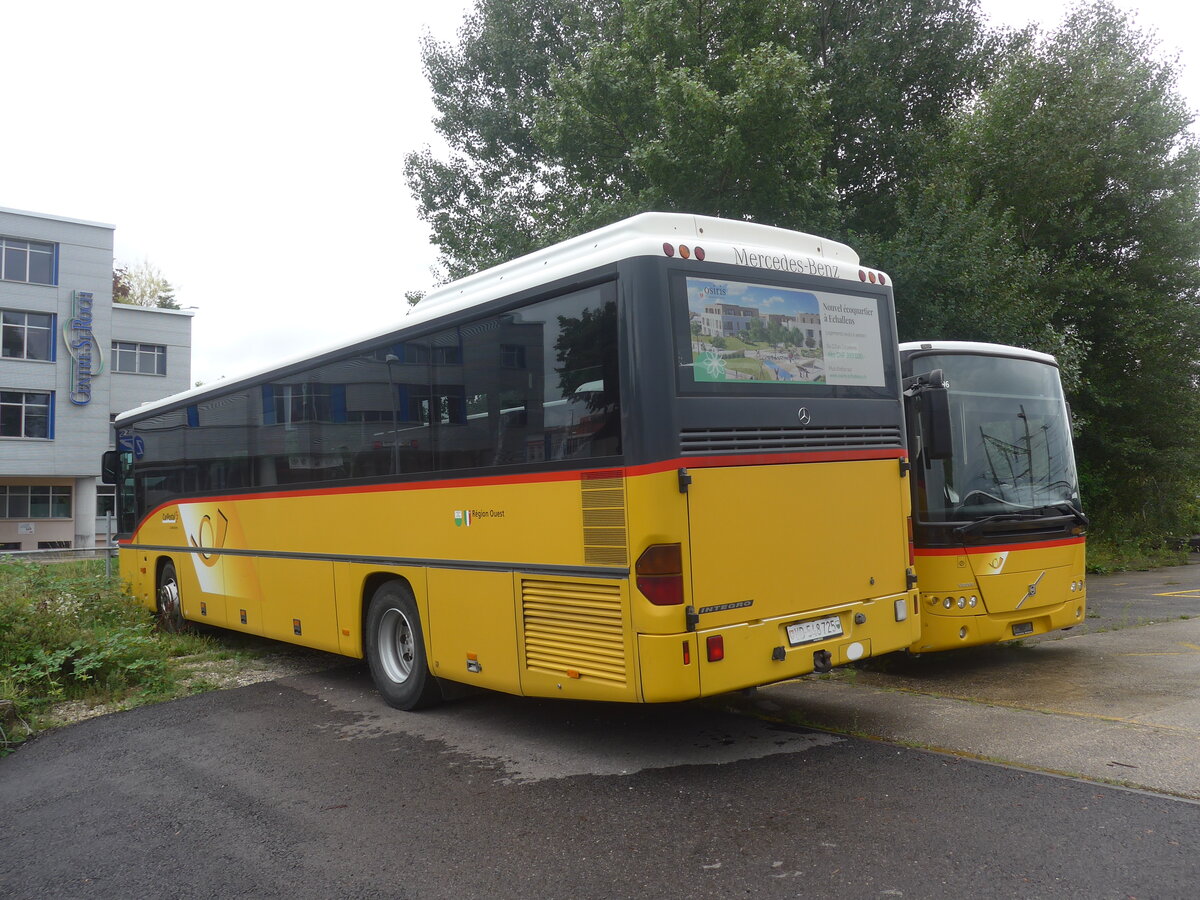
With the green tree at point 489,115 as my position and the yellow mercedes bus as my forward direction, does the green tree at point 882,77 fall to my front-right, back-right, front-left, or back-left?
front-left

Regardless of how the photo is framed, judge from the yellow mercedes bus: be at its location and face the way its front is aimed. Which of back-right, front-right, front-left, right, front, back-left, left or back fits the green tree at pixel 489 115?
front-right

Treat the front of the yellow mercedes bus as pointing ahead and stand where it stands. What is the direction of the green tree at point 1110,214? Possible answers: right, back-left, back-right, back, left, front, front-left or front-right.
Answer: right

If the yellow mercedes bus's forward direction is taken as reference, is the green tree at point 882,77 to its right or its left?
on its right

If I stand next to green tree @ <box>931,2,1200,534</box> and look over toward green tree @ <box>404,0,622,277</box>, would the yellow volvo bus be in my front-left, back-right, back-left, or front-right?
front-left

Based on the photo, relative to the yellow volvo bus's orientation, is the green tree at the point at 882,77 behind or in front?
behind

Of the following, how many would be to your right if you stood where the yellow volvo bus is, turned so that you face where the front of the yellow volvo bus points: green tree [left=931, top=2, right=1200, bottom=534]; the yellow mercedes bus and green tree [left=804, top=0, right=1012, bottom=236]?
1

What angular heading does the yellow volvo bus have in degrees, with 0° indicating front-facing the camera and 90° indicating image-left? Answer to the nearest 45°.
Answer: approximately 315°

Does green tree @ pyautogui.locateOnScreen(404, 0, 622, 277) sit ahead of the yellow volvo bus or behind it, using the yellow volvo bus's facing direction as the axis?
behind

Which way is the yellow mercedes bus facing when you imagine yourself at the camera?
facing away from the viewer and to the left of the viewer
